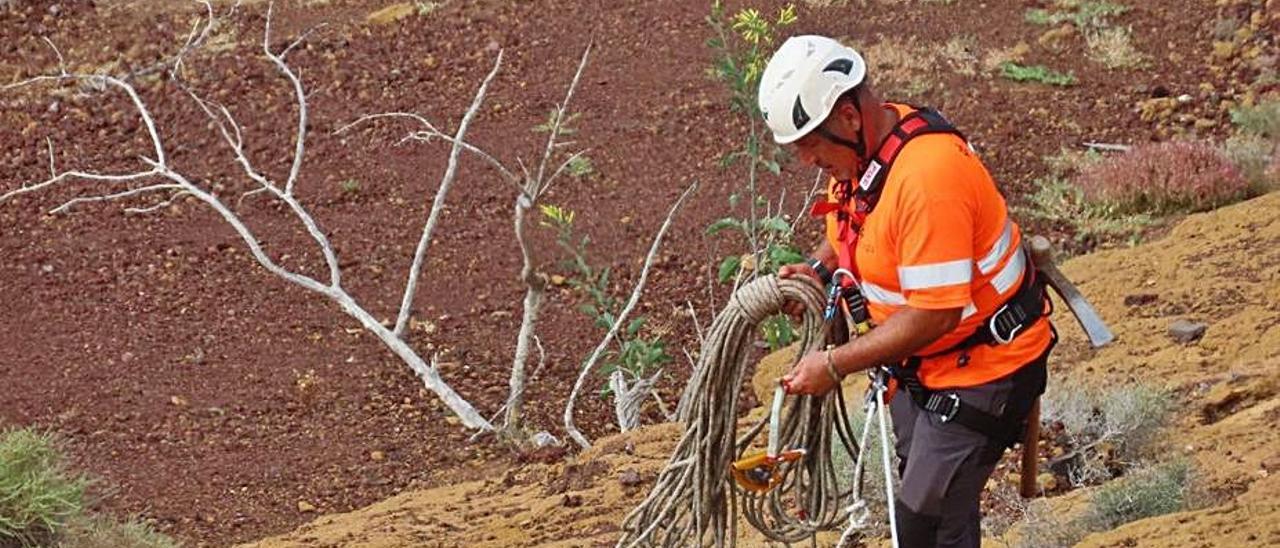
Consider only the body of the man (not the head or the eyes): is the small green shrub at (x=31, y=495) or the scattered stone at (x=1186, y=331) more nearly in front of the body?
the small green shrub

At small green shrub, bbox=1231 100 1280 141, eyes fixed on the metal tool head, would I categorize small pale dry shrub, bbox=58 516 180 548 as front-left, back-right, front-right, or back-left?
front-right

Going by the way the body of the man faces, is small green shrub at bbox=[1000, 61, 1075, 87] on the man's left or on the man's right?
on the man's right

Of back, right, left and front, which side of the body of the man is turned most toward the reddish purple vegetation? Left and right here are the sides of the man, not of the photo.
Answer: right

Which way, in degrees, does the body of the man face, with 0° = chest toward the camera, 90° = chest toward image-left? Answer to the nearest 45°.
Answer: approximately 90°

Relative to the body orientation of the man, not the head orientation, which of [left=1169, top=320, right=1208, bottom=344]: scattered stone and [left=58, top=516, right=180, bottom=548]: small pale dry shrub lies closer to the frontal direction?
the small pale dry shrub

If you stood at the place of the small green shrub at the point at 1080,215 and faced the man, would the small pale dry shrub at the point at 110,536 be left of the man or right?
right

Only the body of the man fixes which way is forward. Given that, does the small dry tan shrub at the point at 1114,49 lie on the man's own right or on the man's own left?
on the man's own right

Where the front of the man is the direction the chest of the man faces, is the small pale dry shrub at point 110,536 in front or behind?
in front
